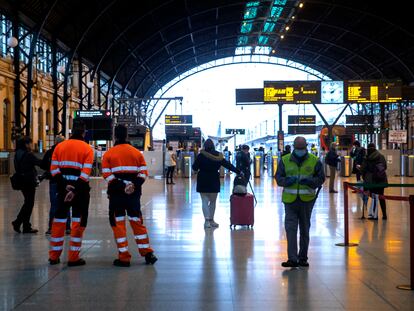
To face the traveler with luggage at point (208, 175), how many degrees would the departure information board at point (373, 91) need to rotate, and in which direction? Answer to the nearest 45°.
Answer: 0° — it already faces them

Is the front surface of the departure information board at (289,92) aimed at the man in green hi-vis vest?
yes

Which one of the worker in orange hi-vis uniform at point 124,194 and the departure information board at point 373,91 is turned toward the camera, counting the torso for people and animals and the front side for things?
the departure information board

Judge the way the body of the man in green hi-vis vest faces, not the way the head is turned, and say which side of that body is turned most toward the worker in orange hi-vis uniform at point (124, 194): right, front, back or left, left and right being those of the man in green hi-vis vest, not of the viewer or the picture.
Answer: right

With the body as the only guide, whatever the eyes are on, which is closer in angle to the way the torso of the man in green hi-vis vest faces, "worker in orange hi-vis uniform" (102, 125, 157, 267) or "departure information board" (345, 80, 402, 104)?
the worker in orange hi-vis uniform

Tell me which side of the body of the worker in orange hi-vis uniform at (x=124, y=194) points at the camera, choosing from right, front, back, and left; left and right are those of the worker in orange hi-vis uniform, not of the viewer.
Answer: back

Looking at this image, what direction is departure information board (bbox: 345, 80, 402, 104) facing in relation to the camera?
toward the camera

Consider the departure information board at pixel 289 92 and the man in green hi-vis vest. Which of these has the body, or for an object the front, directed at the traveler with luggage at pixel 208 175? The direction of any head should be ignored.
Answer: the departure information board

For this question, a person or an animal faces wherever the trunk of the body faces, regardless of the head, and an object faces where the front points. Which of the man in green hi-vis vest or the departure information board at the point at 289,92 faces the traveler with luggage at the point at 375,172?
the departure information board

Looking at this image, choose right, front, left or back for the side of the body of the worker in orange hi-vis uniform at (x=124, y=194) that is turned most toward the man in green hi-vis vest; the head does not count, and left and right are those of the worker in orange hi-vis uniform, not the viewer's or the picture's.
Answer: right

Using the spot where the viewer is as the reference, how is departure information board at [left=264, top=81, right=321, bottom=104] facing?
facing the viewer

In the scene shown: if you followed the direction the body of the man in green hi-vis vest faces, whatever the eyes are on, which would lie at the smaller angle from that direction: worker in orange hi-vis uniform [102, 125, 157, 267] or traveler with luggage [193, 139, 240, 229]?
the worker in orange hi-vis uniform
